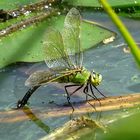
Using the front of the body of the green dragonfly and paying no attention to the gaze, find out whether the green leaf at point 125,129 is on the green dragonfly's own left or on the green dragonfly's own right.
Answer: on the green dragonfly's own right

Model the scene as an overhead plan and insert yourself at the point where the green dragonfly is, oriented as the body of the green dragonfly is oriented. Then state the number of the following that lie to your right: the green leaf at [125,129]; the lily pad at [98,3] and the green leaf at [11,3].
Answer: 1

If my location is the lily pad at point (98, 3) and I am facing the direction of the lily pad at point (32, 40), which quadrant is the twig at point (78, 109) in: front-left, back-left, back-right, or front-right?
front-left

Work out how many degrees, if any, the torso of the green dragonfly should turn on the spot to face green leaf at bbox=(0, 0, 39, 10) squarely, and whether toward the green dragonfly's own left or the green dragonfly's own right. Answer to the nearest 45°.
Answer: approximately 90° to the green dragonfly's own left

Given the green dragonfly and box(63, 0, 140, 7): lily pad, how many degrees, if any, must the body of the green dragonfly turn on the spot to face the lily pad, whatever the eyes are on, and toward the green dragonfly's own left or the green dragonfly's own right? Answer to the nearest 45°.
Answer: approximately 90° to the green dragonfly's own left

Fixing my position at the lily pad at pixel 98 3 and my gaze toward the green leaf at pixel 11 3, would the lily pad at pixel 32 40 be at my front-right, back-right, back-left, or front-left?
front-left

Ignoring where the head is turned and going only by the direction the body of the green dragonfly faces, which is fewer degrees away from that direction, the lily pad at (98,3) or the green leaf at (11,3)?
the lily pad

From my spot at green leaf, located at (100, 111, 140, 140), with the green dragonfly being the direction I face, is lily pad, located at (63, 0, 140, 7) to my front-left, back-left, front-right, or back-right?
front-right

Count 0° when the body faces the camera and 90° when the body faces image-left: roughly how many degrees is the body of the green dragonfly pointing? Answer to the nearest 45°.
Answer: approximately 270°
